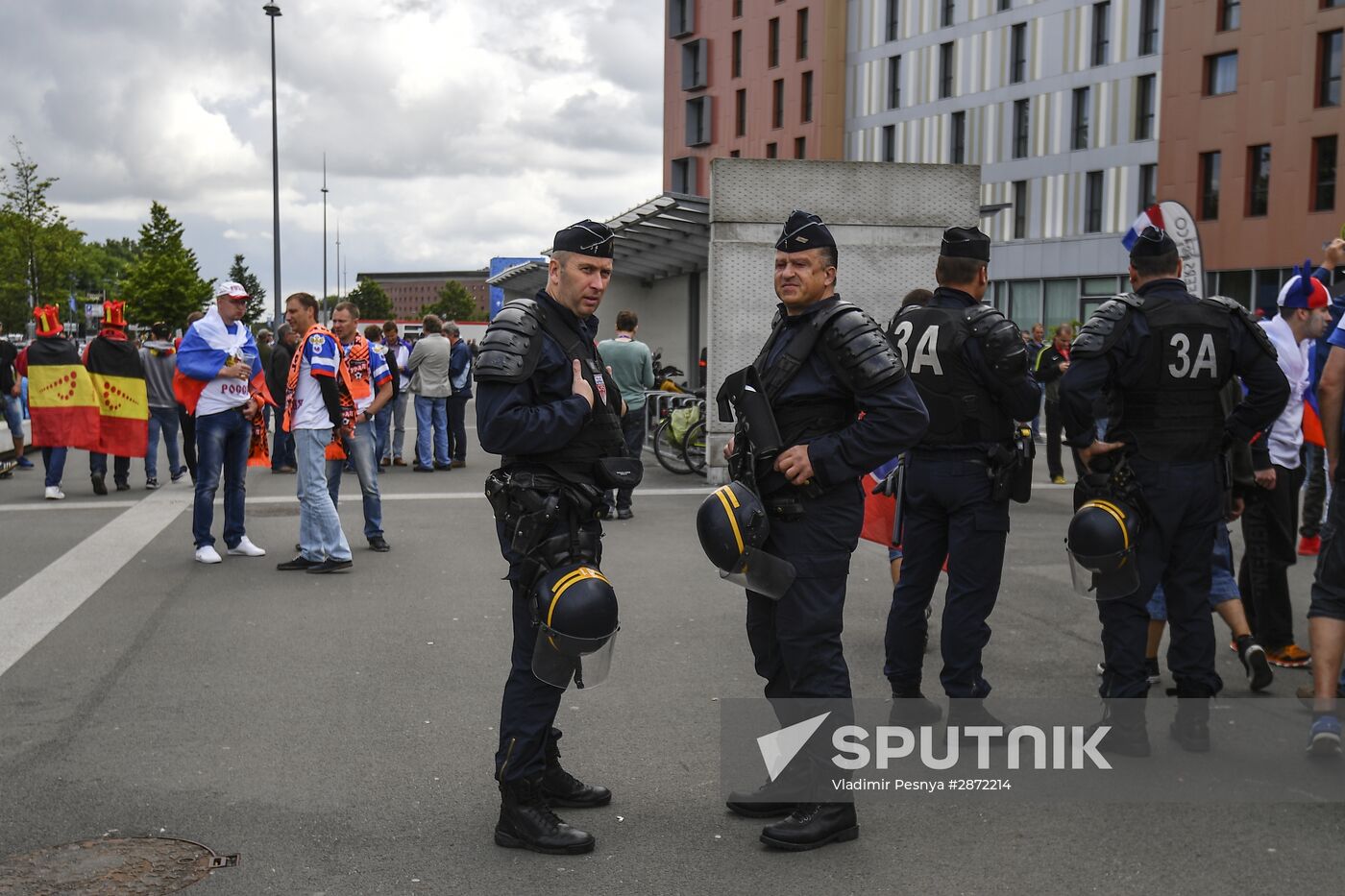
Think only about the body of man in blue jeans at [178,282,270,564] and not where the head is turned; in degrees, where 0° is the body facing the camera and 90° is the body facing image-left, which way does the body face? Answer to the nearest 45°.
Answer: approximately 315°

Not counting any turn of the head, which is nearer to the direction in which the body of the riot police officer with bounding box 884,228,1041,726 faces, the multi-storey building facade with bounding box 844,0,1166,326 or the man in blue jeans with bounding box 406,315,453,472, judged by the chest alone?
the multi-storey building facade

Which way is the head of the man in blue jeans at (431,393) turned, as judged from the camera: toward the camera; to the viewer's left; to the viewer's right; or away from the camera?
away from the camera

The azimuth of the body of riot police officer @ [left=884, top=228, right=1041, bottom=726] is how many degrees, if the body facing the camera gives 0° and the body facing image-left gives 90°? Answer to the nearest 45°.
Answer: approximately 225°

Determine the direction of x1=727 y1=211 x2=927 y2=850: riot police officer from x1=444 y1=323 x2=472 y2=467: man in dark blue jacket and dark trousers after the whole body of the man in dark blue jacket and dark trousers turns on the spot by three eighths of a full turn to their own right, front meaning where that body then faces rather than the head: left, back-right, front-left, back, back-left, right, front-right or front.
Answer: back-right

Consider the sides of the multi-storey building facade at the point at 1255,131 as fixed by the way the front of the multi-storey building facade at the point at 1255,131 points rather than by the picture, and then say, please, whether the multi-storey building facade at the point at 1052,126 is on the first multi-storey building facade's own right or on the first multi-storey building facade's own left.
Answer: on the first multi-storey building facade's own right

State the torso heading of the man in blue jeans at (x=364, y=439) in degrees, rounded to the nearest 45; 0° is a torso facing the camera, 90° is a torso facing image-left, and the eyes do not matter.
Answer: approximately 45°

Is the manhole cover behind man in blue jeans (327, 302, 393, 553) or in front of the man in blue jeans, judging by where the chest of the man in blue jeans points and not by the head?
in front
